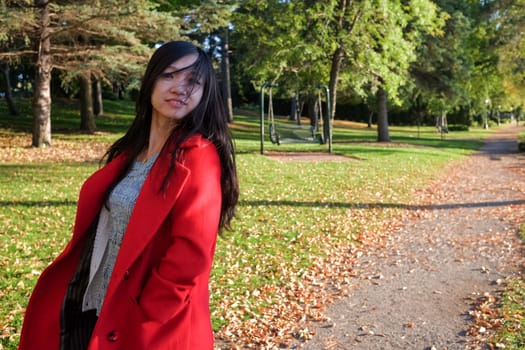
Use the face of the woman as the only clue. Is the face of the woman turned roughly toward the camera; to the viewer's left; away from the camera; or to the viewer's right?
toward the camera

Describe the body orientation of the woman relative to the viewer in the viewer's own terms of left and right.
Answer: facing the viewer and to the left of the viewer

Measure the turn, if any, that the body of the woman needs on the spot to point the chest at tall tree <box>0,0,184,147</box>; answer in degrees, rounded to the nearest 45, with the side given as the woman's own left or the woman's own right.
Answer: approximately 135° to the woman's own right
